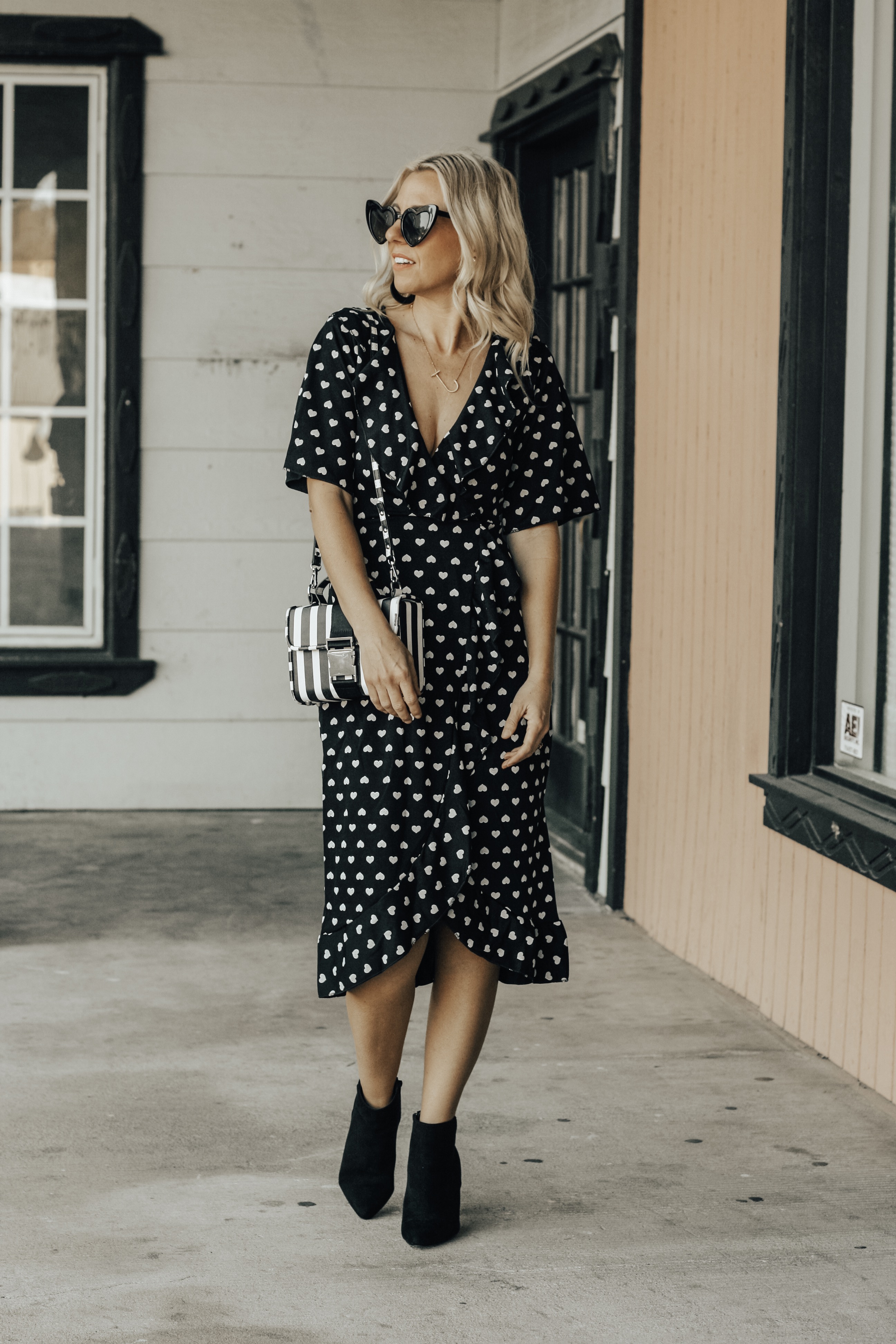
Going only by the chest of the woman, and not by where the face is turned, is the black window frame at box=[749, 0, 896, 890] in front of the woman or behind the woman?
behind

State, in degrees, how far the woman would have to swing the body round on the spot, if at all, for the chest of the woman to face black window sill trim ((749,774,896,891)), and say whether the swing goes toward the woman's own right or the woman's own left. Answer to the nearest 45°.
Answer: approximately 135° to the woman's own left

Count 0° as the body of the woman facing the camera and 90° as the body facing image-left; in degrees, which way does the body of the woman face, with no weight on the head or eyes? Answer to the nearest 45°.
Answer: approximately 0°
